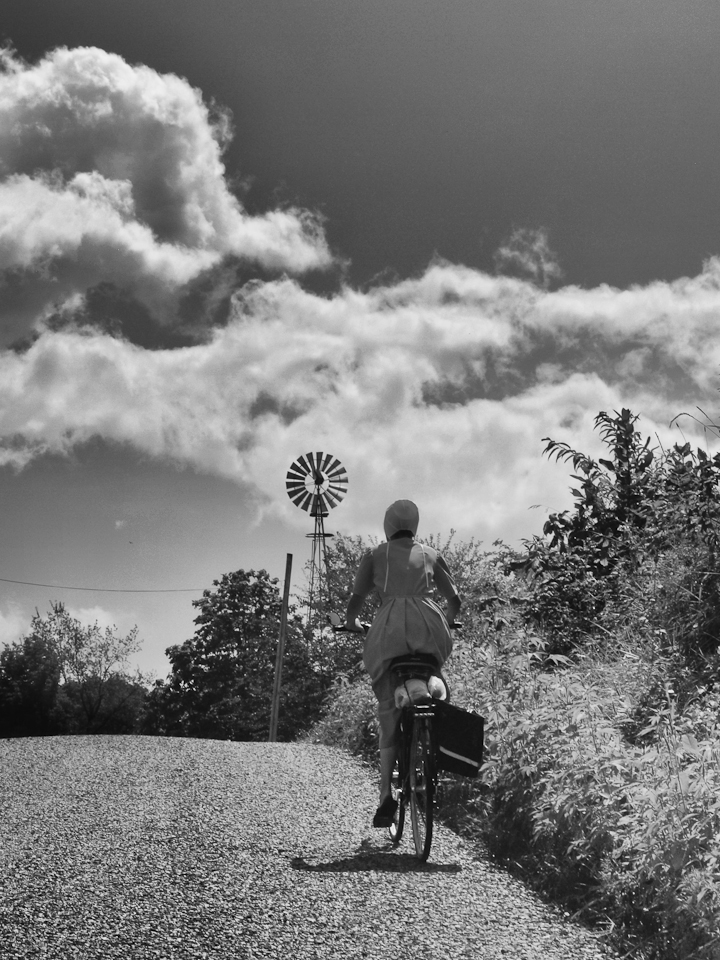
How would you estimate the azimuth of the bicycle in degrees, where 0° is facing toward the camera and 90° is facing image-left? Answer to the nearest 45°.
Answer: approximately 180°

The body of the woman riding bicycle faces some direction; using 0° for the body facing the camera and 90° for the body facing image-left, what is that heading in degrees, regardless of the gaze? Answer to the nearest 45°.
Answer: approximately 180°

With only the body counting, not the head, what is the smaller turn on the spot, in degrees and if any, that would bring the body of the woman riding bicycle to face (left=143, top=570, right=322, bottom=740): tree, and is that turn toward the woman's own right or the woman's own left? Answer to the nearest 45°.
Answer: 0° — they already face it

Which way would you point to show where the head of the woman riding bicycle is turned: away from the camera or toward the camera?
away from the camera

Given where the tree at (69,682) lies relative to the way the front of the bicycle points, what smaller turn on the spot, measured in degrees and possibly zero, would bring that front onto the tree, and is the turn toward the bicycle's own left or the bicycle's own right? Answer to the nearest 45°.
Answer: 0° — it already faces it

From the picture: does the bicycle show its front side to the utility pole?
yes
